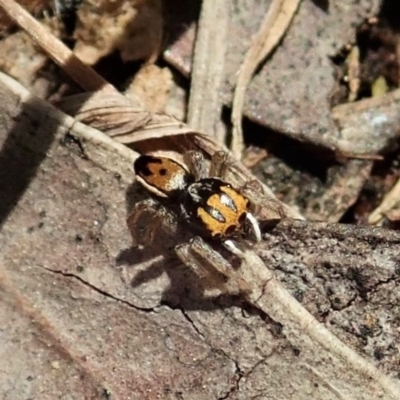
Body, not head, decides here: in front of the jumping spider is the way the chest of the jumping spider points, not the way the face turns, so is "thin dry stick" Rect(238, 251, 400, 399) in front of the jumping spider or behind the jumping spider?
in front

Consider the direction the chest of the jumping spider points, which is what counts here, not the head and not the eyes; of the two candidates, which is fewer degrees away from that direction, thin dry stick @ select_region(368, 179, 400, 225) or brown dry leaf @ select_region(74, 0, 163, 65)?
the thin dry stick

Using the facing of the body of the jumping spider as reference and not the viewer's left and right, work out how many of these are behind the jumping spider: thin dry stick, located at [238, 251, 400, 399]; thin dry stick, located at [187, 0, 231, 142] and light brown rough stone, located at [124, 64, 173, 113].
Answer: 2

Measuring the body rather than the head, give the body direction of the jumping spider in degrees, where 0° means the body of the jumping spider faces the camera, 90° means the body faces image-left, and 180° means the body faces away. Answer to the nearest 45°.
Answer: approximately 315°

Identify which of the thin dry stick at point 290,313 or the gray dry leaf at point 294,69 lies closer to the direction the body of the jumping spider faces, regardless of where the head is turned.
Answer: the thin dry stick

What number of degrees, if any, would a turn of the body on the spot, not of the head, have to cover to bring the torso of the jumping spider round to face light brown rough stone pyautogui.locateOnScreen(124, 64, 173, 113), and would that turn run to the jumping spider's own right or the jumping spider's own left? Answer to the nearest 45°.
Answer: approximately 180°

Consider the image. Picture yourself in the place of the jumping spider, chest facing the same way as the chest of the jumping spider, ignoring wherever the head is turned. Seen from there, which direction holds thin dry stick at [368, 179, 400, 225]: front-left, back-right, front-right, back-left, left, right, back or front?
left

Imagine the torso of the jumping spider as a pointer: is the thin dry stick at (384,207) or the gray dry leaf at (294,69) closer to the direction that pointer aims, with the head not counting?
the thin dry stick

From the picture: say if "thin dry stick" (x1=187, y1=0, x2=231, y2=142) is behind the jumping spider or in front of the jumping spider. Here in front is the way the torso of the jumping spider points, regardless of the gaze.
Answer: behind

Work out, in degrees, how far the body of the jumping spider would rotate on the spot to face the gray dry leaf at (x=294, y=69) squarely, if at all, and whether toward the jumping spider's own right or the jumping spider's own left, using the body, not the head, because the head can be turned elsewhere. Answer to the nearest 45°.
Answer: approximately 135° to the jumping spider's own left

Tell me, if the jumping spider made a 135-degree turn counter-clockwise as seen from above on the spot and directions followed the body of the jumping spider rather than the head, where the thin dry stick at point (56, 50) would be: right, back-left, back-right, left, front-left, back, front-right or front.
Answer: left
